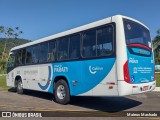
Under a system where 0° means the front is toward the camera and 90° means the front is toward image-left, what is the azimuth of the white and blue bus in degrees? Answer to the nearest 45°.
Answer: approximately 135°
